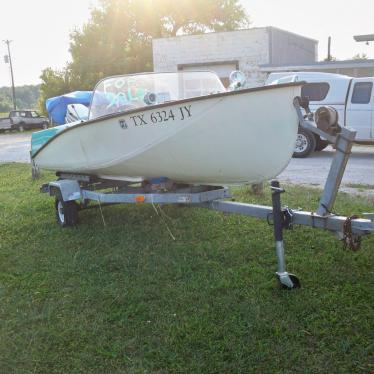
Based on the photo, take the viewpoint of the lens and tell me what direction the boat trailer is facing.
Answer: facing the viewer and to the right of the viewer

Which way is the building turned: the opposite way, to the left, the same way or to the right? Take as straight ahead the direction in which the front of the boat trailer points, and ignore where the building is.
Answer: to the right

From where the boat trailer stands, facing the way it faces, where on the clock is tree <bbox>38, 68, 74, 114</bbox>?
The tree is roughly at 7 o'clock from the boat trailer.

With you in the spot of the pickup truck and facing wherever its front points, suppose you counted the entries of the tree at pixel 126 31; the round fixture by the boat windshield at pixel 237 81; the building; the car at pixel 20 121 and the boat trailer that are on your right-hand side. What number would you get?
2

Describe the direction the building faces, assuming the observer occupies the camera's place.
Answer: facing the viewer and to the left of the viewer

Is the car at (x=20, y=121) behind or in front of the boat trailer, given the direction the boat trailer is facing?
behind

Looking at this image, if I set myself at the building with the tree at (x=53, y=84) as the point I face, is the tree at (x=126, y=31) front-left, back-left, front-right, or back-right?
front-right

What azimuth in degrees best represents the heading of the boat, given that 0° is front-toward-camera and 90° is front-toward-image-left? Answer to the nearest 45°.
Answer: approximately 315°
